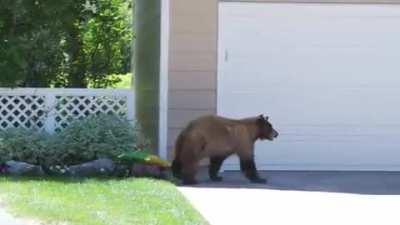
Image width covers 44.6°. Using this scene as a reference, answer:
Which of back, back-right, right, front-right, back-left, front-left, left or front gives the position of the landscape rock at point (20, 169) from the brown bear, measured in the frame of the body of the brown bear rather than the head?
back

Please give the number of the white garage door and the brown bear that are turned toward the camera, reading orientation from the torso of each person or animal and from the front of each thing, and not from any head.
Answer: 1

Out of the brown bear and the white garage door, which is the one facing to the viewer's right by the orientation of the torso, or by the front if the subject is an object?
the brown bear

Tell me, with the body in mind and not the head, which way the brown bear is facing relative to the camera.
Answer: to the viewer's right

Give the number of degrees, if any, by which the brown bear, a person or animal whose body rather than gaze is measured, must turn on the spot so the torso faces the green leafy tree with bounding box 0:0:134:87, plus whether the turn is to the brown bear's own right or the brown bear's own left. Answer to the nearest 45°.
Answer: approximately 135° to the brown bear's own left

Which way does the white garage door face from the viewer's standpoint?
toward the camera

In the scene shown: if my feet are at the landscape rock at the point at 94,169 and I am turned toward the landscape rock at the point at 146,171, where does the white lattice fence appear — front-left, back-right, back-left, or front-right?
back-left

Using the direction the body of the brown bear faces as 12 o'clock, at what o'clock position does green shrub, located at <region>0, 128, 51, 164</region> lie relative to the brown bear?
The green shrub is roughly at 6 o'clock from the brown bear.

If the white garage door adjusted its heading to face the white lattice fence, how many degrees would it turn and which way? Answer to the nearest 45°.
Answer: approximately 90° to its right

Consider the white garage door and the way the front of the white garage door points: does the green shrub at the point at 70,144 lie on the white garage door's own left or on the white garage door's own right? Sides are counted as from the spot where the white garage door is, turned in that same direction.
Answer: on the white garage door's own right

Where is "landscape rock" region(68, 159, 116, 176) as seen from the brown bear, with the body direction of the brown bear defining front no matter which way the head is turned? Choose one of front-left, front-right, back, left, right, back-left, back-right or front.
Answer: back

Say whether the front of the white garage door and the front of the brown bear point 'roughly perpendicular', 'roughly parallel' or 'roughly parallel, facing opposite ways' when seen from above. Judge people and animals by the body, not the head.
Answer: roughly perpendicular
